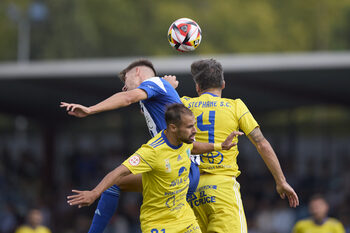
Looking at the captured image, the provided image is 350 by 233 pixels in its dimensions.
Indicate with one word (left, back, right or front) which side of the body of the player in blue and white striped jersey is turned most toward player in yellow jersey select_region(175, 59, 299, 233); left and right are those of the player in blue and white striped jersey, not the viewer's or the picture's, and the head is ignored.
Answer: back

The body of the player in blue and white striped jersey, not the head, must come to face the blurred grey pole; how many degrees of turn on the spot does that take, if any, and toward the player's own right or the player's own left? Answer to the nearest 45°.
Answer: approximately 90° to the player's own right

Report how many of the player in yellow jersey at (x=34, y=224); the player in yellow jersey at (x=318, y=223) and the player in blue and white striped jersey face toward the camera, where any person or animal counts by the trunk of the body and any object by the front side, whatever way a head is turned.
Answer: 2

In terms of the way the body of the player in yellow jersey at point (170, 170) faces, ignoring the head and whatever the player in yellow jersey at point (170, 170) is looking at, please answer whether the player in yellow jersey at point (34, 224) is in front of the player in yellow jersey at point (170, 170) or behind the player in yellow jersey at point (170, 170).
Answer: behind

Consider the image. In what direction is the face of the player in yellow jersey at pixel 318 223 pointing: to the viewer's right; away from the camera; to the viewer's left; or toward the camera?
toward the camera

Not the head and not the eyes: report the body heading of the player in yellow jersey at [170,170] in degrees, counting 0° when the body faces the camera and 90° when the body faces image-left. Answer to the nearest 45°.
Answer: approximately 315°

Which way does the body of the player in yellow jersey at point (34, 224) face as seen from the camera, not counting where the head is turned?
toward the camera

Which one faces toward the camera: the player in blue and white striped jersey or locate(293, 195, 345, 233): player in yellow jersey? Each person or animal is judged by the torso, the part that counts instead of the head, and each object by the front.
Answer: the player in yellow jersey

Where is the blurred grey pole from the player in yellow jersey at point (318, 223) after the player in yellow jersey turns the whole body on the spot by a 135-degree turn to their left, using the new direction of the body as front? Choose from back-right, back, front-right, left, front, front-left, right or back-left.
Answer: left

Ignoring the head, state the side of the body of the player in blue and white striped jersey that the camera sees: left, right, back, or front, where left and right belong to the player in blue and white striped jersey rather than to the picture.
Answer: left

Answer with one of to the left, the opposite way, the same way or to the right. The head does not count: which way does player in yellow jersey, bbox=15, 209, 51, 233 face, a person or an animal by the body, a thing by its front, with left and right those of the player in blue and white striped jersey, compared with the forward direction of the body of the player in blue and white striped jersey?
to the left

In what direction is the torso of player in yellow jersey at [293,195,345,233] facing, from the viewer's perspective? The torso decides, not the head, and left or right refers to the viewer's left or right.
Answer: facing the viewer
